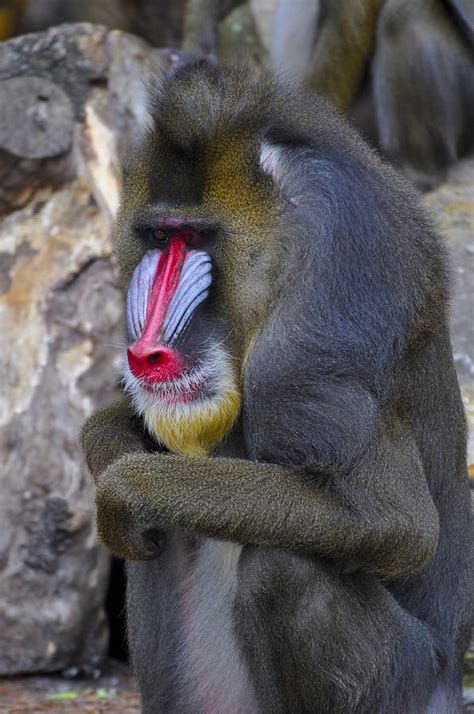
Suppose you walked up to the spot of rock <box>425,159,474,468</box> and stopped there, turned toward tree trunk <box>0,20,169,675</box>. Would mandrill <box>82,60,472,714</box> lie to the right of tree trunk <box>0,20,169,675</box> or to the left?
left

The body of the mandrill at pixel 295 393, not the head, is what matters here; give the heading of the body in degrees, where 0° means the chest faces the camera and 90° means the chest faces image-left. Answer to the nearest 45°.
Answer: approximately 45°

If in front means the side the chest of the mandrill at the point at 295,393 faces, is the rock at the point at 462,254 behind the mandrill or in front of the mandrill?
behind
